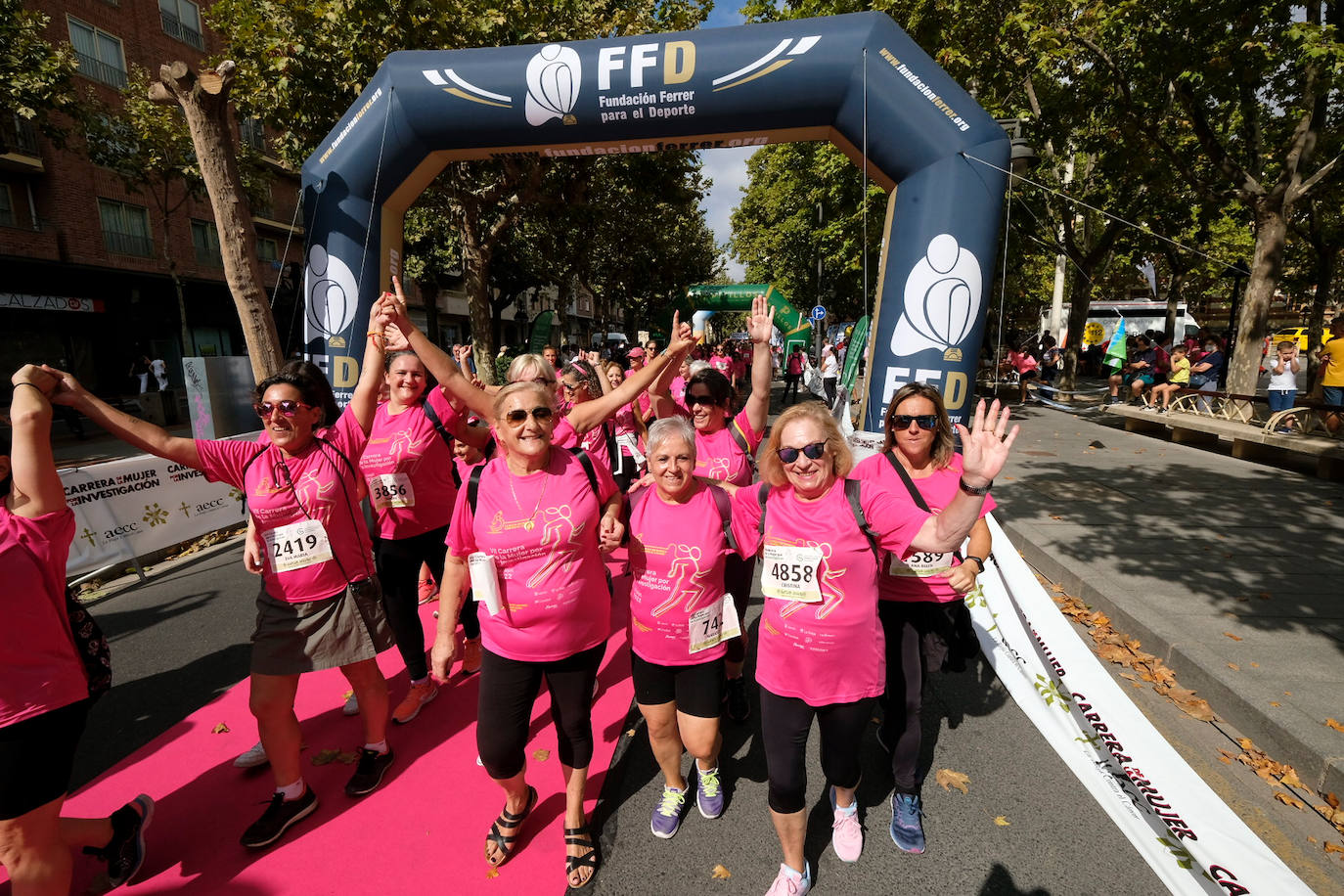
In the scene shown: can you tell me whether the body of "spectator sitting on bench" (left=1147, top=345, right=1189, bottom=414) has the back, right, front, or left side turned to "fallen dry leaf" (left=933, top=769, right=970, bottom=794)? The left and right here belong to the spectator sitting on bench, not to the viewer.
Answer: left

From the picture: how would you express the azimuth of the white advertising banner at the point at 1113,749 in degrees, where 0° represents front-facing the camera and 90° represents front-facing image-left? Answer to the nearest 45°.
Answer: approximately 45°

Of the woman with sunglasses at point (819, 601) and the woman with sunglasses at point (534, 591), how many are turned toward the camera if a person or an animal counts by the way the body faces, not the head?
2

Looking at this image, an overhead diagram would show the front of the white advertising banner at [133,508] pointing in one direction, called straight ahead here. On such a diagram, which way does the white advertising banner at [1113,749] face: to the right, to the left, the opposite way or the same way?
the opposite way

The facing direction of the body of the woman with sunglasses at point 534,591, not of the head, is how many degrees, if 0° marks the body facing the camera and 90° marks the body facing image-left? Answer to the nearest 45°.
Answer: approximately 0°

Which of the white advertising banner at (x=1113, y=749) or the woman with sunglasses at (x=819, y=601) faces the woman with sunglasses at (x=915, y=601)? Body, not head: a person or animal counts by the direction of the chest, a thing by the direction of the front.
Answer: the white advertising banner
